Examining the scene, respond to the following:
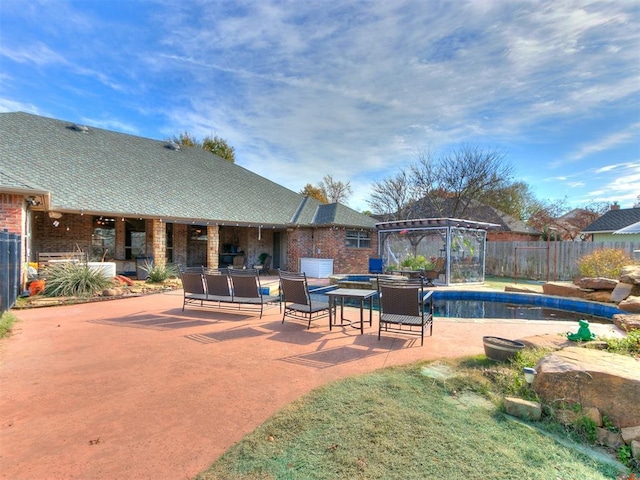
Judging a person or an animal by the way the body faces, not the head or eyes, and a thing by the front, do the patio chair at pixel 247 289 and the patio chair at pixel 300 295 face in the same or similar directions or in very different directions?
same or similar directions

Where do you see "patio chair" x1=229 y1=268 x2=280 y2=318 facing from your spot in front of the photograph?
facing away from the viewer and to the right of the viewer

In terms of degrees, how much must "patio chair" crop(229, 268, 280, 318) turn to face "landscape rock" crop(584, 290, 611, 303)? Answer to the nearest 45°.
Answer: approximately 45° to its right

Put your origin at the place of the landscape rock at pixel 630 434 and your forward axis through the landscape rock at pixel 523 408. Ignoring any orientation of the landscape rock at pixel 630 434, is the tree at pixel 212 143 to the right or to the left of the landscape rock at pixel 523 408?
right

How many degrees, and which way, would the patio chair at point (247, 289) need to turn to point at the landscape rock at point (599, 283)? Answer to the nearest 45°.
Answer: approximately 45° to its right

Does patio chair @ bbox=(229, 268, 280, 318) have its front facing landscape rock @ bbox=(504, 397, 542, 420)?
no

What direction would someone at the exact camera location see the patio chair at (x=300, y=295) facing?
facing away from the viewer and to the right of the viewer

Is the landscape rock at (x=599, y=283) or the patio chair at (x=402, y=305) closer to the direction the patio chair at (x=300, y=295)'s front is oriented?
the landscape rock

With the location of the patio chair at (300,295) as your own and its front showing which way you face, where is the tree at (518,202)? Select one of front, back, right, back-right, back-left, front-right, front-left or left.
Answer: front

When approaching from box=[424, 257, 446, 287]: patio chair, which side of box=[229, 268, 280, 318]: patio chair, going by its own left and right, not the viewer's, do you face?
front

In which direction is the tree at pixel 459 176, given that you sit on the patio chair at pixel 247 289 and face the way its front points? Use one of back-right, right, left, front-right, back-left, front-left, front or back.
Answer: front

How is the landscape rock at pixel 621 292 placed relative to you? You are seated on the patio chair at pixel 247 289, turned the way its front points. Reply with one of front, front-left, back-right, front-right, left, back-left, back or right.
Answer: front-right

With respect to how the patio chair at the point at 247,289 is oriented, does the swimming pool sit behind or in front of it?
in front

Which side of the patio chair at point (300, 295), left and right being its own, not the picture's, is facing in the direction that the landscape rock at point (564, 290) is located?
front

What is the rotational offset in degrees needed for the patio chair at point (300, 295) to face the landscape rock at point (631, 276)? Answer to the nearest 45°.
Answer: approximately 45° to its right

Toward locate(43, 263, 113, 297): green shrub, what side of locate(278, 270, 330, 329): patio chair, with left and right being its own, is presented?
left

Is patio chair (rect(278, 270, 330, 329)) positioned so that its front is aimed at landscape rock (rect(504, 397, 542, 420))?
no

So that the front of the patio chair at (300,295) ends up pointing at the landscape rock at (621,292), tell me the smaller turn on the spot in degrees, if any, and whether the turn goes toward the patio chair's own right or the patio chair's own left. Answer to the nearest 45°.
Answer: approximately 45° to the patio chair's own right

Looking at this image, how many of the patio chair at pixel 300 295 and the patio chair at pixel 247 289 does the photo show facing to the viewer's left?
0
